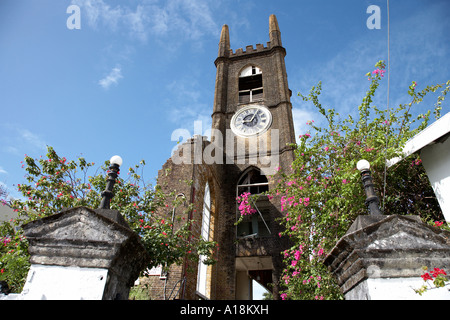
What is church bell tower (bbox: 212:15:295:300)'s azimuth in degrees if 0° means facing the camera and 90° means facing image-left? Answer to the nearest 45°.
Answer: approximately 0°

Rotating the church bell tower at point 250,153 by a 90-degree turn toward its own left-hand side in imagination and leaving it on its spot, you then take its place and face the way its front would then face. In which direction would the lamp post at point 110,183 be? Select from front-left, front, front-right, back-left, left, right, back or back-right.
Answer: right

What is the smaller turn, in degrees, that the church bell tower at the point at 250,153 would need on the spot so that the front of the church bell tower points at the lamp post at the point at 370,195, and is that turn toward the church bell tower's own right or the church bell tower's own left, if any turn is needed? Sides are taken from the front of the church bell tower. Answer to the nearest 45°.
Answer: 0° — it already faces it

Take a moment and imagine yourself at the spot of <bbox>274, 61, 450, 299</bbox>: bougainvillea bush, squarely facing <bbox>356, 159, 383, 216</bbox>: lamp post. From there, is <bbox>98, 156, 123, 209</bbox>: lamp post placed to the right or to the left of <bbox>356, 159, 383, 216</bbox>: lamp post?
right

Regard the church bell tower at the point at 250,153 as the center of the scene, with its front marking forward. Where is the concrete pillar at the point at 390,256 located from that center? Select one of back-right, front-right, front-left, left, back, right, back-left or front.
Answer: front

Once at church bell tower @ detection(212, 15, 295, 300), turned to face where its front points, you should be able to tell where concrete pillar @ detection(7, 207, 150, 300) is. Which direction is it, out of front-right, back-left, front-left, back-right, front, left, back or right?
front
